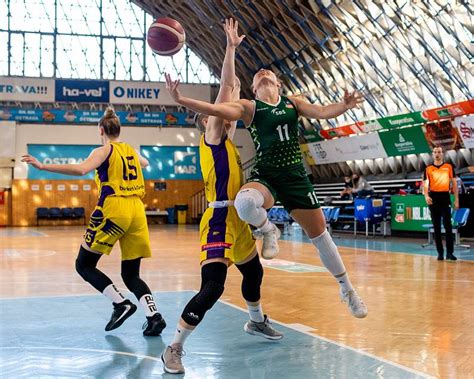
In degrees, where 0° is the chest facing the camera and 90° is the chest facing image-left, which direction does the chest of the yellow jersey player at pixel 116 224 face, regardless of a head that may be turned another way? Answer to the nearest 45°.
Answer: approximately 135°

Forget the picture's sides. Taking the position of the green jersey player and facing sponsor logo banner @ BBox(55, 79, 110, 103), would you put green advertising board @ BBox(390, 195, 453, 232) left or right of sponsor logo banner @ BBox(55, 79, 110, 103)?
right

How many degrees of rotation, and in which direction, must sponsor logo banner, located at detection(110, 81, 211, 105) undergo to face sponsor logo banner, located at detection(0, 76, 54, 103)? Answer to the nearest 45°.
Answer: approximately 90° to its right

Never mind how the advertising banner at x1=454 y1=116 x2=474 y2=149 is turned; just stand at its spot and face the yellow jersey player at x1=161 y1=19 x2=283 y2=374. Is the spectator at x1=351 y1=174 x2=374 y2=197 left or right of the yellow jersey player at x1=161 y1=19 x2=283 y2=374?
right

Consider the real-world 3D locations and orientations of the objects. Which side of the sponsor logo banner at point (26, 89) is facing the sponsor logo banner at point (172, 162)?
left

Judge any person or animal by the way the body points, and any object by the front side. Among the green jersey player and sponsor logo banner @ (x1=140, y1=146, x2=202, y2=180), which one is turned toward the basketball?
the sponsor logo banner

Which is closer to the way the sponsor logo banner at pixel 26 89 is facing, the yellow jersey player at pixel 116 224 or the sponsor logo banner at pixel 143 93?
the yellow jersey player

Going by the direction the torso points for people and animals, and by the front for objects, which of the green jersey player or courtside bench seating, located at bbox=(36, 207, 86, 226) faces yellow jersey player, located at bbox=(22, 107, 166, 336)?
the courtside bench seating
